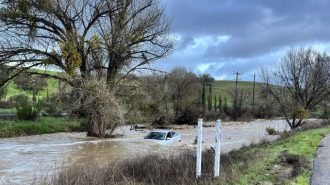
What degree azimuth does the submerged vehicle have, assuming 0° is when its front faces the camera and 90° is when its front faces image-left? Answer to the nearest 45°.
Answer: approximately 45°
